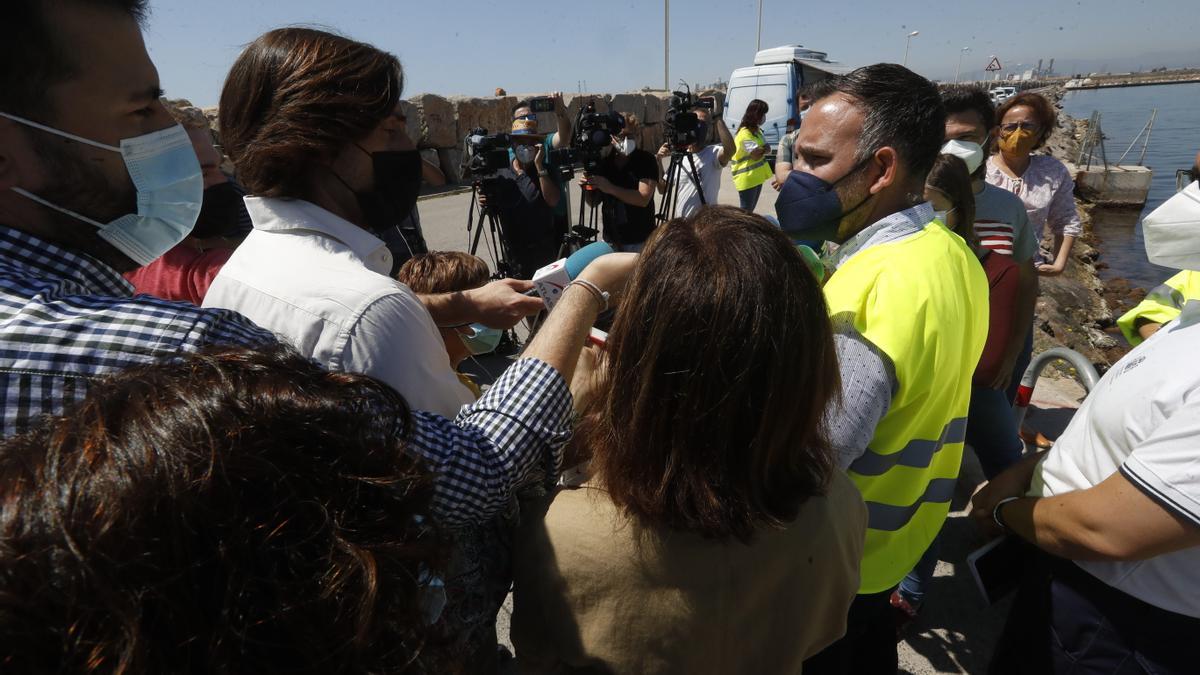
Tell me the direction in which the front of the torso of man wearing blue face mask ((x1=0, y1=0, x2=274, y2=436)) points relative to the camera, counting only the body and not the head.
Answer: to the viewer's right

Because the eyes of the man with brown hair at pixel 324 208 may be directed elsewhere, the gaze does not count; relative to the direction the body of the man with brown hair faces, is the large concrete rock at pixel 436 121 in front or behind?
in front

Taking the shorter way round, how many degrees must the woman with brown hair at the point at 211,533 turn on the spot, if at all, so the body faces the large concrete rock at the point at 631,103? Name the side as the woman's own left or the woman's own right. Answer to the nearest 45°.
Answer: approximately 45° to the woman's own right

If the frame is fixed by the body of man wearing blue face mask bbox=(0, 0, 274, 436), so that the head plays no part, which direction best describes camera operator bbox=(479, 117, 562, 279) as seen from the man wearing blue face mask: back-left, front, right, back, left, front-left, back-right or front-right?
front-left

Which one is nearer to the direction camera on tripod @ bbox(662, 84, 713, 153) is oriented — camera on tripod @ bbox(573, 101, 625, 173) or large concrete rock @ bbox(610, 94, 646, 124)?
the camera on tripod

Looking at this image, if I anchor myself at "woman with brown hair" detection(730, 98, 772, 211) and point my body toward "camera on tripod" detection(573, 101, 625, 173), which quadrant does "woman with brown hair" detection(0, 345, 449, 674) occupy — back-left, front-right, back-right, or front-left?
front-left

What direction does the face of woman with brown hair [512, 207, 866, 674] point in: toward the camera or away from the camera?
away from the camera

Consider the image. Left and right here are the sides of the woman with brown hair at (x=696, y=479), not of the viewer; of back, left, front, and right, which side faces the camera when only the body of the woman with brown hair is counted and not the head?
back

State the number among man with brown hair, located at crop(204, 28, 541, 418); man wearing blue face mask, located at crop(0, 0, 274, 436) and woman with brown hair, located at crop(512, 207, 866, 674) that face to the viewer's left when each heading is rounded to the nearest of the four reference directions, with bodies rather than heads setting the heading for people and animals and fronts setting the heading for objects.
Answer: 0

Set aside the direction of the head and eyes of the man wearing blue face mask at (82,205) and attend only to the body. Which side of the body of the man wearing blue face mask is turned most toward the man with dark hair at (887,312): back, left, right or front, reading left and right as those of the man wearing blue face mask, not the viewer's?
front

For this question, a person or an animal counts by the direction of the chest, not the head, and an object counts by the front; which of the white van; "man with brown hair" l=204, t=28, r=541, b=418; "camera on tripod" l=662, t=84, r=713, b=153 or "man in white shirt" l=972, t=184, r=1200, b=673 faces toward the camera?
the camera on tripod

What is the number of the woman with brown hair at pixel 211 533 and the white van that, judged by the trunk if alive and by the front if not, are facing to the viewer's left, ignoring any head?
0

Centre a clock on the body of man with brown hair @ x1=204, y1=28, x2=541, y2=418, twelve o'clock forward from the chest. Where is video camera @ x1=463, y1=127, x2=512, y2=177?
The video camera is roughly at 11 o'clock from the man with brown hair.

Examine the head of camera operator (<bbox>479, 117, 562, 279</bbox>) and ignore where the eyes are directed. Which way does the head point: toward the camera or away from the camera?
toward the camera
